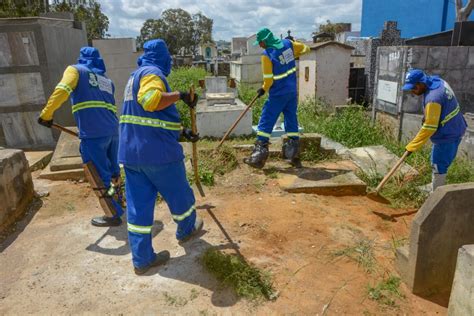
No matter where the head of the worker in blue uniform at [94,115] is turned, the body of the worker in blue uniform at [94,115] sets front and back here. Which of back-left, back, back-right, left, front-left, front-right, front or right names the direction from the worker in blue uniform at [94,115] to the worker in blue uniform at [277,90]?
back-right

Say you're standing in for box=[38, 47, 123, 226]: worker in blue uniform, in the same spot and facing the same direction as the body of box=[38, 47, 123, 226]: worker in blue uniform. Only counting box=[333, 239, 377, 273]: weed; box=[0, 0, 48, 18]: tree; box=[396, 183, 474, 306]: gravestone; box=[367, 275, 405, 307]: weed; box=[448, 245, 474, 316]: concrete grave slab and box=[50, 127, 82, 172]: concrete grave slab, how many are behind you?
4

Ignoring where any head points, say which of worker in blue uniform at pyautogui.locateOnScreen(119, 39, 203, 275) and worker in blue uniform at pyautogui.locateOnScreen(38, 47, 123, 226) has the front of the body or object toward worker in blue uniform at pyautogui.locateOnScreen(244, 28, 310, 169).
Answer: worker in blue uniform at pyautogui.locateOnScreen(119, 39, 203, 275)

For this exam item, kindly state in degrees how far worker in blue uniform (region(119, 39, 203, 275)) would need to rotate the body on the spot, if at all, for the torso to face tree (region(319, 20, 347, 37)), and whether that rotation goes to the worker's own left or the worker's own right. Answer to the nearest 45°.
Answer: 0° — they already face it

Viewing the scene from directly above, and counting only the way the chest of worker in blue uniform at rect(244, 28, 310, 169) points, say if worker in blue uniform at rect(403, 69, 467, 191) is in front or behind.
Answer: behind

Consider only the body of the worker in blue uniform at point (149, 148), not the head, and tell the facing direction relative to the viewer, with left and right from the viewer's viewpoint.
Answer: facing away from the viewer and to the right of the viewer

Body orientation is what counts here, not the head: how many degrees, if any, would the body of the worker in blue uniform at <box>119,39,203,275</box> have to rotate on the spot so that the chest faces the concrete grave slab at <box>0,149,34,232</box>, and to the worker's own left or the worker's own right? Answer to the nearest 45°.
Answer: approximately 90° to the worker's own left

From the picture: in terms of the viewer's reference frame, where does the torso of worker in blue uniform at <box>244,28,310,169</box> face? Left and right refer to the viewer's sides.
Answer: facing away from the viewer and to the left of the viewer

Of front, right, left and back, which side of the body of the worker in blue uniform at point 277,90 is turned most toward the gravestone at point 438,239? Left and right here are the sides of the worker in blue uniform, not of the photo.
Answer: back

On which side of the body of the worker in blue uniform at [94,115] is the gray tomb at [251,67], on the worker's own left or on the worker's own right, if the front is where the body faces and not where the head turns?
on the worker's own right

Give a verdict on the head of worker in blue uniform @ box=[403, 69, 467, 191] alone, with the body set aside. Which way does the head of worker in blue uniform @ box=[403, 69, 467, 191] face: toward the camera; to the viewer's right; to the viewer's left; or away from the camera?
to the viewer's left

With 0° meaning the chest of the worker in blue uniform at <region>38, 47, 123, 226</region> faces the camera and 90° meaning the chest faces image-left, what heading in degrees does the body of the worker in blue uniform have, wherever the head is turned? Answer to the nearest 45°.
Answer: approximately 135°

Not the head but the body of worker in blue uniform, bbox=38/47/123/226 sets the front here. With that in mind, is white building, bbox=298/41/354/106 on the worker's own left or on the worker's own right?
on the worker's own right

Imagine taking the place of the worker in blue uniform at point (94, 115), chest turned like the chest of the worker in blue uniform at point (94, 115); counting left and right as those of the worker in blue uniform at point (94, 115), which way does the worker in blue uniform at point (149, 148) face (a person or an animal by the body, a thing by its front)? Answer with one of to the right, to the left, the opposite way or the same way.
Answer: to the right
